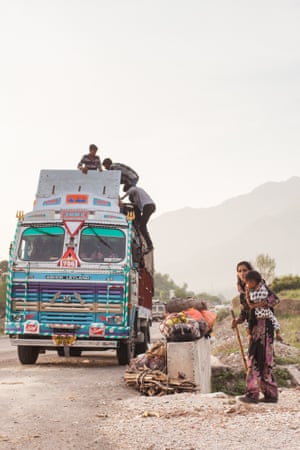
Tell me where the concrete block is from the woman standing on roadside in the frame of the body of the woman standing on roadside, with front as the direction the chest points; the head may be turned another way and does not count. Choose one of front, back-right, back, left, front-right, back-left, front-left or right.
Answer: right

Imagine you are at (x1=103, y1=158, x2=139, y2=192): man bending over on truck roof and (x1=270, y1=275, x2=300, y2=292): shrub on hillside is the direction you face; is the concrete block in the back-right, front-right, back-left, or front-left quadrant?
back-right

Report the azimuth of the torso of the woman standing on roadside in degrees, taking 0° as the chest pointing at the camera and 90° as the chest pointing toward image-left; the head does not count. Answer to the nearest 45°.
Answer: approximately 45°

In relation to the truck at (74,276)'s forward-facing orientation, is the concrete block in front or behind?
in front

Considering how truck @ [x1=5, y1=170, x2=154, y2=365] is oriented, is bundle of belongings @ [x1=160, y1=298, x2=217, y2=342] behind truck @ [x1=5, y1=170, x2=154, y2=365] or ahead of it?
ahead

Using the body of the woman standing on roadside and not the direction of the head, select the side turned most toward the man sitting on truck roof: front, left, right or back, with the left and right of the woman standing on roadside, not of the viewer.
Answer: right

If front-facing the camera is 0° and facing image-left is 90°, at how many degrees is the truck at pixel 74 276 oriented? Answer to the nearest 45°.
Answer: approximately 0°

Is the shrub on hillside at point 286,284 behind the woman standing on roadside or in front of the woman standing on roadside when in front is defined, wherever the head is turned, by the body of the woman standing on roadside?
behind

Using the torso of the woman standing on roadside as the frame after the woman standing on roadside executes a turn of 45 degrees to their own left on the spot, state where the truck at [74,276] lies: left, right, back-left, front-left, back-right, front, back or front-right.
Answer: back-right
